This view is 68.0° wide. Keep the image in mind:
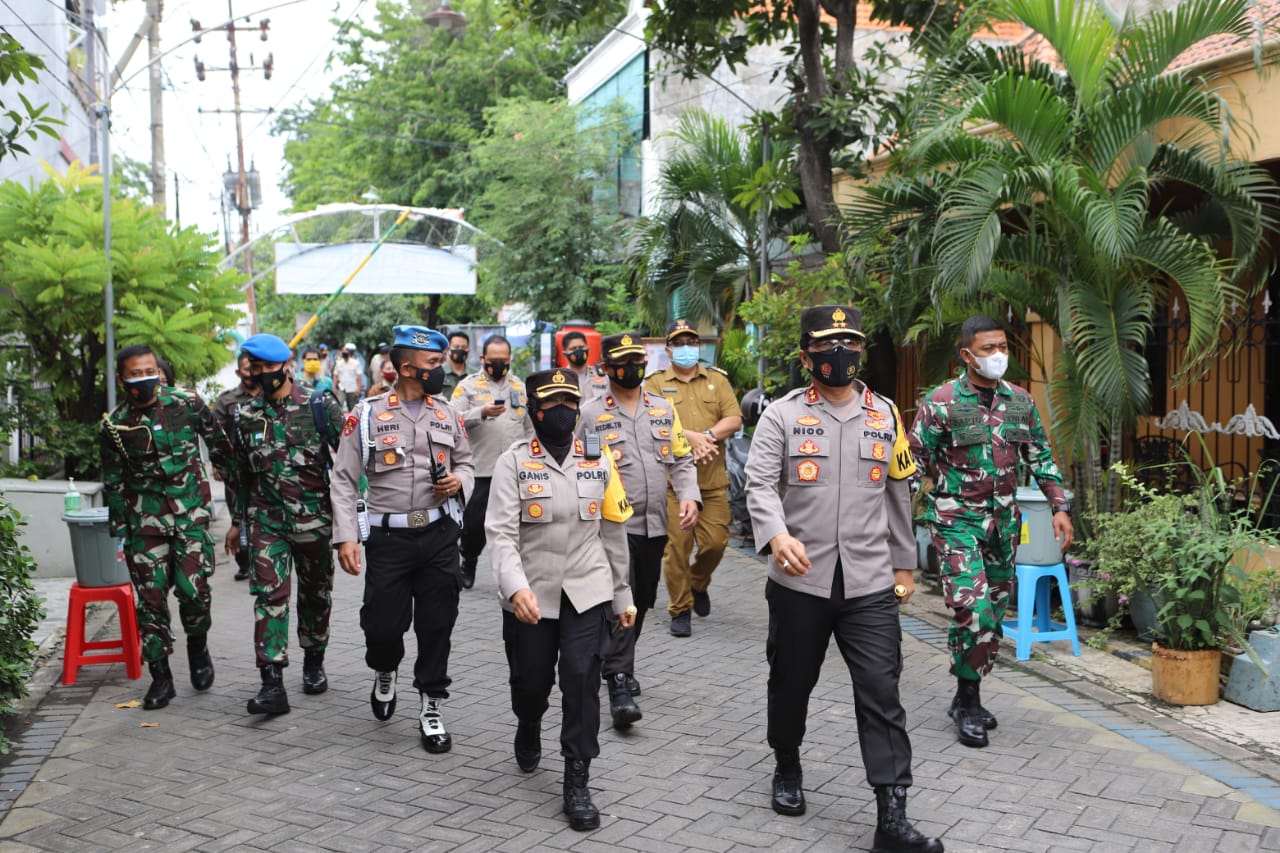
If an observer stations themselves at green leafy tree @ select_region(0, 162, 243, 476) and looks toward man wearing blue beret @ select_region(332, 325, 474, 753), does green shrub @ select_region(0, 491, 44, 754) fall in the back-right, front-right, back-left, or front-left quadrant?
front-right

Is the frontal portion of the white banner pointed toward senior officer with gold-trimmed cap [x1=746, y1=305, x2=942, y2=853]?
yes

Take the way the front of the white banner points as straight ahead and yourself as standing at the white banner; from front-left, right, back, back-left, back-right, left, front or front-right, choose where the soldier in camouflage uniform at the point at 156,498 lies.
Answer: front

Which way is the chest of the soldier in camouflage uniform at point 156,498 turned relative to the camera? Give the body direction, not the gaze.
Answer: toward the camera

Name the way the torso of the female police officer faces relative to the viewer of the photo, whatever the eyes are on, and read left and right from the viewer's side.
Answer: facing the viewer

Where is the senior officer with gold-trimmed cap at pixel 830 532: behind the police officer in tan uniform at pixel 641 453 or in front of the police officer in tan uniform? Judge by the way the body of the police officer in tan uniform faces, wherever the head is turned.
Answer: in front

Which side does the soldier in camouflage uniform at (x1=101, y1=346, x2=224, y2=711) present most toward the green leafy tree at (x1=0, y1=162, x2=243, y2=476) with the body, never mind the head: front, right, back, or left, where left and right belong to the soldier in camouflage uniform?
back

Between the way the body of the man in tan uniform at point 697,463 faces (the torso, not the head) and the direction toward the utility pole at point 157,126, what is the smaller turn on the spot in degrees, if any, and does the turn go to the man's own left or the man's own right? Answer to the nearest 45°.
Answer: approximately 135° to the man's own right

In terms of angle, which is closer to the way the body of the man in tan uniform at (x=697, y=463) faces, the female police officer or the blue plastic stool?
the female police officer

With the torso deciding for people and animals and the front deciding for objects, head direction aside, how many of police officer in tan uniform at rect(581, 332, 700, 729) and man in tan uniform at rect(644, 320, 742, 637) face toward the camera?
2

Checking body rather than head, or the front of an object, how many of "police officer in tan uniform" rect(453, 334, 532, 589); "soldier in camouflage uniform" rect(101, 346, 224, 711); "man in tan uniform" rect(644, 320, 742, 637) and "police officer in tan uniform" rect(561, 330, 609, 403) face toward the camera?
4

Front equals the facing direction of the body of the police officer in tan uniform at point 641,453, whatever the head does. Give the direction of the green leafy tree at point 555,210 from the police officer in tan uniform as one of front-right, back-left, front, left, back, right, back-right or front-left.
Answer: back

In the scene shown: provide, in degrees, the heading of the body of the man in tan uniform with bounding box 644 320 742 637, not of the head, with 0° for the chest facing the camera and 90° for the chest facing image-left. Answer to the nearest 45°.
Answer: approximately 0°

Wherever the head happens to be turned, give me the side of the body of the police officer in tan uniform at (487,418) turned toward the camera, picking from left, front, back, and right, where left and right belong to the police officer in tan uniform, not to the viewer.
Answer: front
